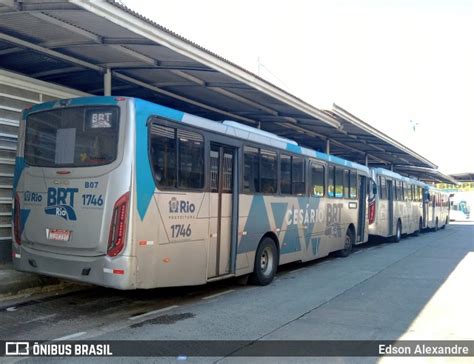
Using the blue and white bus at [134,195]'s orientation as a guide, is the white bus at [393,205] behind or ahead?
ahead

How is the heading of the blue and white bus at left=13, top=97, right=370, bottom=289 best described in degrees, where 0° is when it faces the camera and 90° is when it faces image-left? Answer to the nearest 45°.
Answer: approximately 225°
